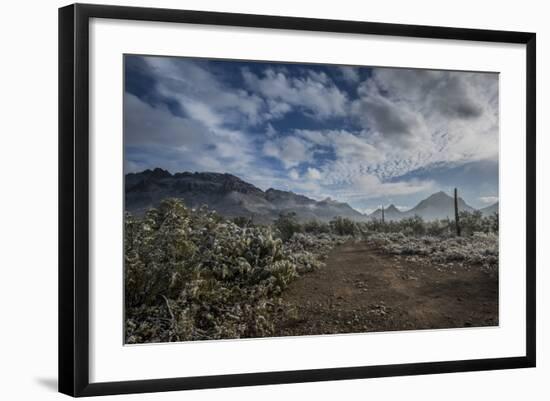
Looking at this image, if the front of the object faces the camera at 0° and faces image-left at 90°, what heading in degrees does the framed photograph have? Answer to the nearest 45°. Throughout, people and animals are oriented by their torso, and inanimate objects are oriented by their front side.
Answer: approximately 315°
